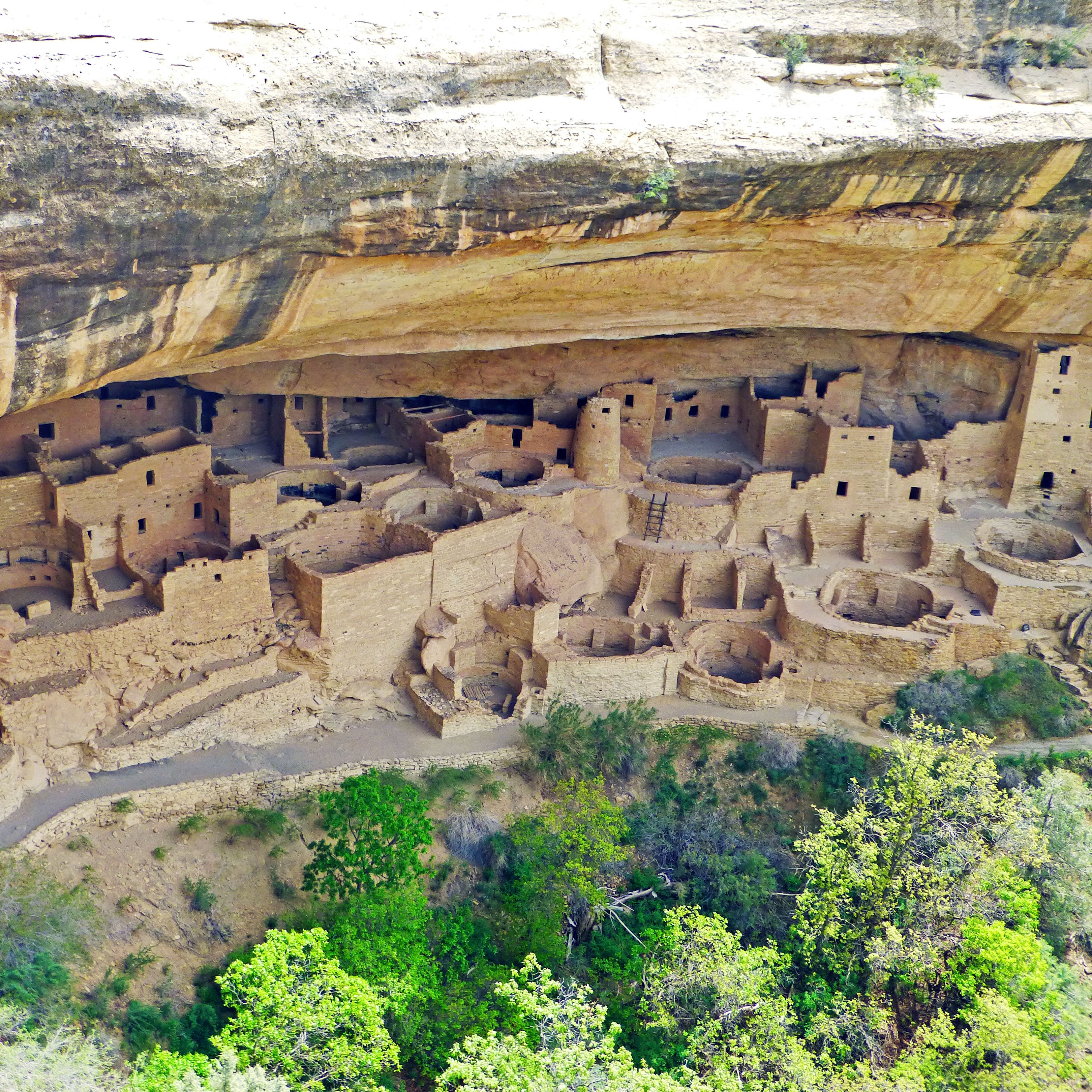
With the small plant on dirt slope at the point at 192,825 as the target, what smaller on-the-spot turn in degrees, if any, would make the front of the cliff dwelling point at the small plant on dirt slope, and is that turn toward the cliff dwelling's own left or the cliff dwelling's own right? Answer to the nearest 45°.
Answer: approximately 45° to the cliff dwelling's own right

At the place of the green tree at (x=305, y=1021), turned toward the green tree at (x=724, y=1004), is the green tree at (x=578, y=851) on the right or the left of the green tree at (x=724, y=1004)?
left

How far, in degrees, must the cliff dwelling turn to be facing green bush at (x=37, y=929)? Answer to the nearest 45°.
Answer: approximately 45° to its right

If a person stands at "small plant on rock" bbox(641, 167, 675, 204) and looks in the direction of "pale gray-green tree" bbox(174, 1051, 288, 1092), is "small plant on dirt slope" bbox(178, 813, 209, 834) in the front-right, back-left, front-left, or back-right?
front-right

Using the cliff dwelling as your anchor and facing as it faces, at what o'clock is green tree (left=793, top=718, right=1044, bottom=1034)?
The green tree is roughly at 10 o'clock from the cliff dwelling.

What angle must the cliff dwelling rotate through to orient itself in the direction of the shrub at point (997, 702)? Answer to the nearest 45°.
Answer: approximately 90° to its left

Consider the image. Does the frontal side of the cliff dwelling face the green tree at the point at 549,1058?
yes

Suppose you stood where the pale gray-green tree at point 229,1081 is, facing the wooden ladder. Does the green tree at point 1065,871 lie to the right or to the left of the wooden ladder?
right

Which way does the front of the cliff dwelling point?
toward the camera
